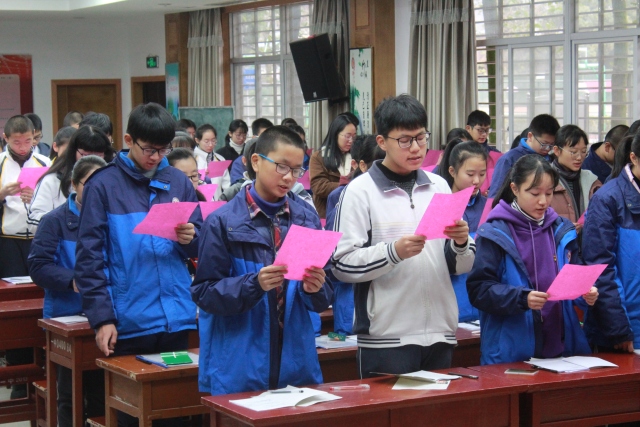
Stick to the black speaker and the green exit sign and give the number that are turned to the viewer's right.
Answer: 0

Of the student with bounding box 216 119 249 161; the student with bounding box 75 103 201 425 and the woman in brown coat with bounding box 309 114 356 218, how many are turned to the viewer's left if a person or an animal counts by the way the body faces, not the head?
0

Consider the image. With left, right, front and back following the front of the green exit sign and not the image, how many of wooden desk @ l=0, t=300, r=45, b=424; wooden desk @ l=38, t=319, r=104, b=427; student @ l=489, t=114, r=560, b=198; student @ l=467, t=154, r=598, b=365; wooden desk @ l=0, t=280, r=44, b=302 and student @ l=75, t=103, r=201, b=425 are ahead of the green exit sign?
6

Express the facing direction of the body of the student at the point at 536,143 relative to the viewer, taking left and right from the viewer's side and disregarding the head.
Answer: facing the viewer and to the right of the viewer

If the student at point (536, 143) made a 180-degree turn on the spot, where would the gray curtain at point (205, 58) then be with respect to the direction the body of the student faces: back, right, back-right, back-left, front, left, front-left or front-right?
front

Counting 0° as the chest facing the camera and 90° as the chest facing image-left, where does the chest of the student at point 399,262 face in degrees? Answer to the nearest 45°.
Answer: approximately 315°

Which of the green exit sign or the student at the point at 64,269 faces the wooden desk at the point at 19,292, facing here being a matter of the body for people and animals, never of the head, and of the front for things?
the green exit sign

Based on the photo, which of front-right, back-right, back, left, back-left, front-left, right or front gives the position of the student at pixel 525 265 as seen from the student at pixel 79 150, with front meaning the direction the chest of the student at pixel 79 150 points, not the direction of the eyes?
front

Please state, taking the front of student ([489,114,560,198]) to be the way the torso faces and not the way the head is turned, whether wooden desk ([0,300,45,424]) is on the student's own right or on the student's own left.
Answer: on the student's own right
